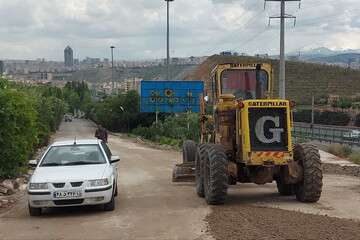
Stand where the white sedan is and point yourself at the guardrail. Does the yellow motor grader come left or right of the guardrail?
right

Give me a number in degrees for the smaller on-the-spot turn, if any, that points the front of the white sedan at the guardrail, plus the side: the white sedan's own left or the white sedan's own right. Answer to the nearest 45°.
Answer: approximately 135° to the white sedan's own left

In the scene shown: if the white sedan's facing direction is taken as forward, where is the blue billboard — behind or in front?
behind

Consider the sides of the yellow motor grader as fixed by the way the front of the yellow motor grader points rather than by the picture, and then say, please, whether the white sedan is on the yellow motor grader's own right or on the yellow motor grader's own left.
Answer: on the yellow motor grader's own left

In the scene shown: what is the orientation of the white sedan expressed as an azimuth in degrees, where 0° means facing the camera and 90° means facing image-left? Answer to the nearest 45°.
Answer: approximately 0°

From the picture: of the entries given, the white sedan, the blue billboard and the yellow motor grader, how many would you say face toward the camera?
2

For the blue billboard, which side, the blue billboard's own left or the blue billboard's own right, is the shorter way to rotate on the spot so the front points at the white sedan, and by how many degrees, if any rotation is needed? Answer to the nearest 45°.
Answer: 0° — it already faces it

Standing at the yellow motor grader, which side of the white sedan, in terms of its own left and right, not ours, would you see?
left

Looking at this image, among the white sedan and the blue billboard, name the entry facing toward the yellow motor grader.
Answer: the blue billboard

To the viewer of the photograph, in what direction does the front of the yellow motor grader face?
facing away from the viewer and to the left of the viewer
